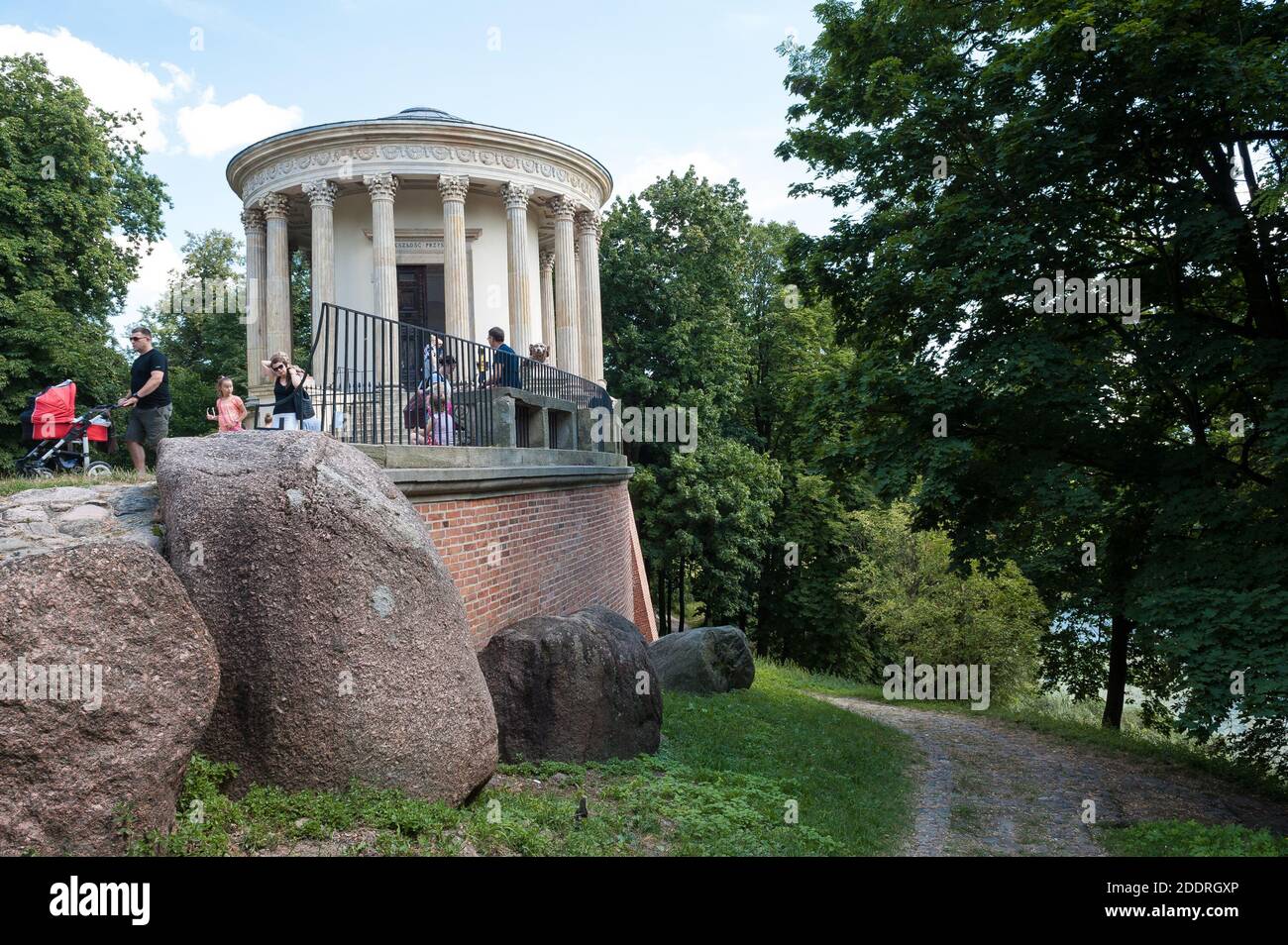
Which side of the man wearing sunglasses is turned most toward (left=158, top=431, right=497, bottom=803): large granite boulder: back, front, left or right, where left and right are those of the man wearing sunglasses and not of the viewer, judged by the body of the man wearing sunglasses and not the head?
left

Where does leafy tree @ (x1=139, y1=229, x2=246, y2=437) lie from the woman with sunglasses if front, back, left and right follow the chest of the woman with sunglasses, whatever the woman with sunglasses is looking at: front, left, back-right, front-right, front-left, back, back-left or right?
back

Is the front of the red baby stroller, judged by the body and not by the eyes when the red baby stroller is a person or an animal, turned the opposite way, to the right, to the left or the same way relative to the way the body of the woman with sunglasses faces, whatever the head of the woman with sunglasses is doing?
to the right

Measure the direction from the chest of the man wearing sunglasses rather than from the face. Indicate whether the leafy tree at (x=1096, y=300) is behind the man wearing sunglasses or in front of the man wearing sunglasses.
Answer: behind

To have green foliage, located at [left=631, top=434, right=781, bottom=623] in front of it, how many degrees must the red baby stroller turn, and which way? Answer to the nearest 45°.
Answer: approximately 135° to its right

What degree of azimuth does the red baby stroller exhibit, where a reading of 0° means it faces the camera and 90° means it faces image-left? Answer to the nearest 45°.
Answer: approximately 90°

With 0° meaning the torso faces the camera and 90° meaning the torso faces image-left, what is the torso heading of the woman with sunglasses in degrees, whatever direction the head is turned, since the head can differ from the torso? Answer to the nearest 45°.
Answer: approximately 0°

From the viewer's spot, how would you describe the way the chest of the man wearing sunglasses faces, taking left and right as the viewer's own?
facing to the left of the viewer

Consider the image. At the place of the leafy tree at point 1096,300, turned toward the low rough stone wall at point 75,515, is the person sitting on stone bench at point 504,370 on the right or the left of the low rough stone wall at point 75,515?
right

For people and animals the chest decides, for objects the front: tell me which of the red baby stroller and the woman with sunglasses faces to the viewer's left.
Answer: the red baby stroller
